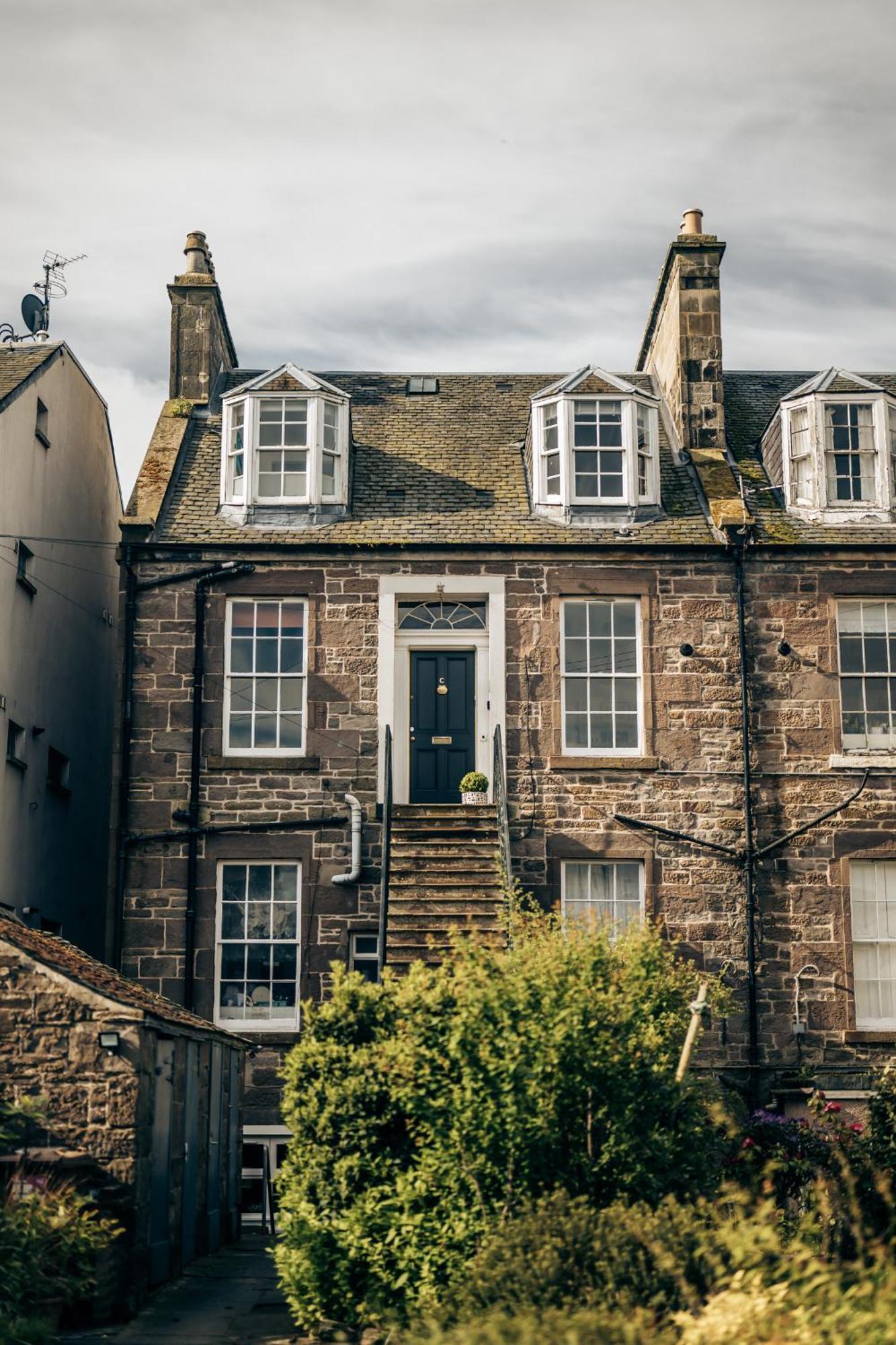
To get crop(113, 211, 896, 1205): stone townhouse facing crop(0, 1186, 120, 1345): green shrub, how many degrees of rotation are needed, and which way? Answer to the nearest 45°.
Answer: approximately 45° to its right

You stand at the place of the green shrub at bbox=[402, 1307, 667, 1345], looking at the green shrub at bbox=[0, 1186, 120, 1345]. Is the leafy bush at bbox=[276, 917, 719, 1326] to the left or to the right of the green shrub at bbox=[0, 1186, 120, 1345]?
right

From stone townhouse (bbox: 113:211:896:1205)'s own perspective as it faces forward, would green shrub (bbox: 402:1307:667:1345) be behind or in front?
in front

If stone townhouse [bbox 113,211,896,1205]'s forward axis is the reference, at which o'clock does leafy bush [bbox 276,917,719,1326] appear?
The leafy bush is roughly at 12 o'clock from the stone townhouse.

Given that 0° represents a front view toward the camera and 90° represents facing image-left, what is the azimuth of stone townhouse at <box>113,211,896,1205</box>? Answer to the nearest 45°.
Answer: approximately 0°

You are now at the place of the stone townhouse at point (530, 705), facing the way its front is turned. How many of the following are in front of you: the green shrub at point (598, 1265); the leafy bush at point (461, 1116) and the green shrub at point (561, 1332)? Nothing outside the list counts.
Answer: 3

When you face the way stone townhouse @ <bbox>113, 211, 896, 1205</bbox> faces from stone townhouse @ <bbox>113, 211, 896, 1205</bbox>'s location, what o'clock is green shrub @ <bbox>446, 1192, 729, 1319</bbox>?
The green shrub is roughly at 12 o'clock from the stone townhouse.
